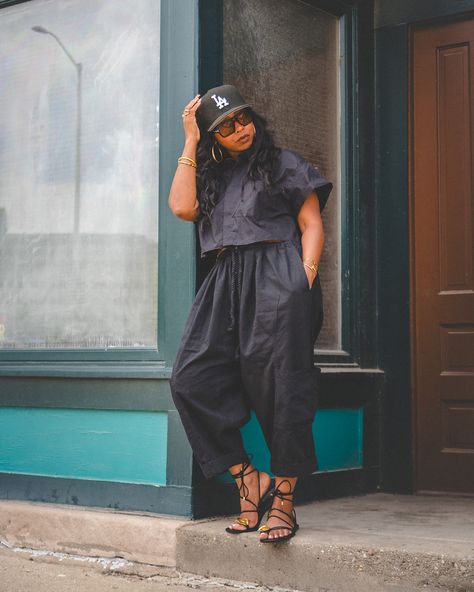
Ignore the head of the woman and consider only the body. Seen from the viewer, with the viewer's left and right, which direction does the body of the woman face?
facing the viewer and to the left of the viewer

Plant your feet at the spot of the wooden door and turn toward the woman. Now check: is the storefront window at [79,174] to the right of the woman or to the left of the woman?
right

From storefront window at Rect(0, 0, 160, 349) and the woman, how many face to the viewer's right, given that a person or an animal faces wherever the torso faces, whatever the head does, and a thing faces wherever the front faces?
0

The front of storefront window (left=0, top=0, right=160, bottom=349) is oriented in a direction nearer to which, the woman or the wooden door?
the woman

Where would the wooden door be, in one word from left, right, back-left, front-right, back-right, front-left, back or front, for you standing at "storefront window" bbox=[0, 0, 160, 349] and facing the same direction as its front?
left

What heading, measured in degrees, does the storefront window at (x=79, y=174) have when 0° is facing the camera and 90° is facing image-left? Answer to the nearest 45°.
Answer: approximately 0°

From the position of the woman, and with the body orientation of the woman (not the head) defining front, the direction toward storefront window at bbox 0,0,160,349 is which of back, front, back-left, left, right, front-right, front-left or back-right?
right

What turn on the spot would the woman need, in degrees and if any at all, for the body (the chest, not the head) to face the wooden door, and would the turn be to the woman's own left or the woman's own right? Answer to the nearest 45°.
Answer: approximately 180°
